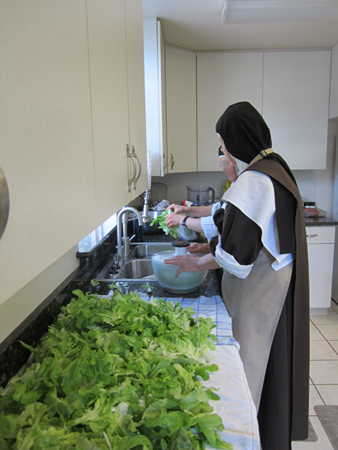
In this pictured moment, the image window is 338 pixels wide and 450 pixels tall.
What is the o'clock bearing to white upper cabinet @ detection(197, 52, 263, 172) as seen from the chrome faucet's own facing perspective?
The white upper cabinet is roughly at 10 o'clock from the chrome faucet.

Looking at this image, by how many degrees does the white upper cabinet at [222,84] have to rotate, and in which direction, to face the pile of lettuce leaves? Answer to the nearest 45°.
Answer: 0° — it already faces it

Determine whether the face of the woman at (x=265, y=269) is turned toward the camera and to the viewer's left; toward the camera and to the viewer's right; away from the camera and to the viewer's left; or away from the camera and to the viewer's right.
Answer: away from the camera and to the viewer's left

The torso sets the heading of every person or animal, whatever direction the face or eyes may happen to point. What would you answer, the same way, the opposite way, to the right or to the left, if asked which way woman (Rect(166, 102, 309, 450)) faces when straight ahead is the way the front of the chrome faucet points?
the opposite way

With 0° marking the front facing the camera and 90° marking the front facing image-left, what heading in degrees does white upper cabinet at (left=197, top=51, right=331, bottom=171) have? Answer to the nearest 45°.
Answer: approximately 0°

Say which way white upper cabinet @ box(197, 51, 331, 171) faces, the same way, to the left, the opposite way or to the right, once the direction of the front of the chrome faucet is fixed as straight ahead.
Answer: to the right

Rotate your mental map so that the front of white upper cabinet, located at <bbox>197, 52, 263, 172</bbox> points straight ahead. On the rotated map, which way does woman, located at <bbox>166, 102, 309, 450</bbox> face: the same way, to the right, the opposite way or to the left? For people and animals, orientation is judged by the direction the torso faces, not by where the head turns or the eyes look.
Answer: to the right

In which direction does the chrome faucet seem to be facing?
to the viewer's right

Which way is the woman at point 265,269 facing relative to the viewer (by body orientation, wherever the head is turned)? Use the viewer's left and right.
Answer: facing to the left of the viewer

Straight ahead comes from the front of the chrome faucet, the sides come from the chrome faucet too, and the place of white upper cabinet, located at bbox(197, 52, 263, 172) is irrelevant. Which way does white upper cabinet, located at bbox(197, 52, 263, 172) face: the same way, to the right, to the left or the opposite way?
to the right

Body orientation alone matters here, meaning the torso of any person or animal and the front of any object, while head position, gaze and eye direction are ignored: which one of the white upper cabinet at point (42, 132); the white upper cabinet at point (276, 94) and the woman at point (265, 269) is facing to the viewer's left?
the woman

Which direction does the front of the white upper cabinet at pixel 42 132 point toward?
to the viewer's right
